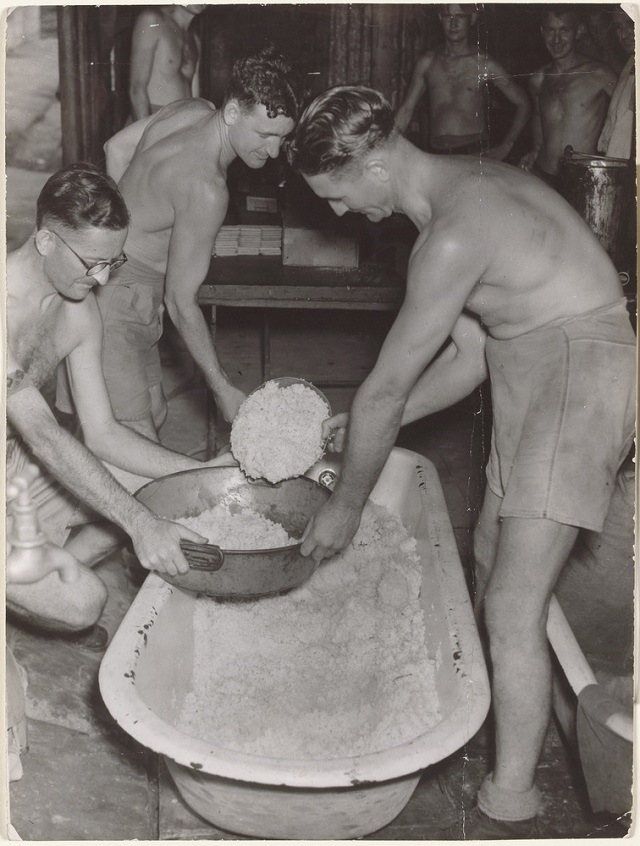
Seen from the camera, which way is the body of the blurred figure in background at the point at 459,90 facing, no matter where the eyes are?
toward the camera

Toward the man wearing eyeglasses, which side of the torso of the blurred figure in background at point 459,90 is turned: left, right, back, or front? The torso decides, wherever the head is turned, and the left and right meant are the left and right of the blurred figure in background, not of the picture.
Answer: front

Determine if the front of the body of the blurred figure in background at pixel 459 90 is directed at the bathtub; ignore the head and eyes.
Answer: yes

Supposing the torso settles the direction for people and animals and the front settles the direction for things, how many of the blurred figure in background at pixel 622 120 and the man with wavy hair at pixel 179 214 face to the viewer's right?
1

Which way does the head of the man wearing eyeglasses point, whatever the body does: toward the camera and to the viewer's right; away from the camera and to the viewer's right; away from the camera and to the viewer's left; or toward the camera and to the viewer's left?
toward the camera and to the viewer's right

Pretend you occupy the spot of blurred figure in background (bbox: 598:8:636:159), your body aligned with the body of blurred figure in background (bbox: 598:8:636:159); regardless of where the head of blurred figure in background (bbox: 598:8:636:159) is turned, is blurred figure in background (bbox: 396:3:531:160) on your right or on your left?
on your right

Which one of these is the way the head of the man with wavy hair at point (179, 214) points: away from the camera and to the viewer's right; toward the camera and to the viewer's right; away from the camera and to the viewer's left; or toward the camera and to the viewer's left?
toward the camera and to the viewer's right

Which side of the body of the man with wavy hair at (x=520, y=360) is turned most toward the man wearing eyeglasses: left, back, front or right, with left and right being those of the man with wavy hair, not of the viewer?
front

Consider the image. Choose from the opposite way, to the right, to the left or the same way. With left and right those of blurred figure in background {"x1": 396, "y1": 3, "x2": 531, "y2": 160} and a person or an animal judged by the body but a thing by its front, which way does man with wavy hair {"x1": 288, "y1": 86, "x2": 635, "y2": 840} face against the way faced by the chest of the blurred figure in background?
to the right

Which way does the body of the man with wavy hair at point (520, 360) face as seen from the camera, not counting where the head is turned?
to the viewer's left

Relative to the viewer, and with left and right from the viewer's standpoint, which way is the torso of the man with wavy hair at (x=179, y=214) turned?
facing to the right of the viewer

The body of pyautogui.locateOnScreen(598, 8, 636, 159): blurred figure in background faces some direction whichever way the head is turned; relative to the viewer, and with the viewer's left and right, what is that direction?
facing the viewer and to the left of the viewer

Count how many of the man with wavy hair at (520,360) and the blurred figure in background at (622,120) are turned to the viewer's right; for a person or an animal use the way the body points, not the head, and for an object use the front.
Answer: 0
